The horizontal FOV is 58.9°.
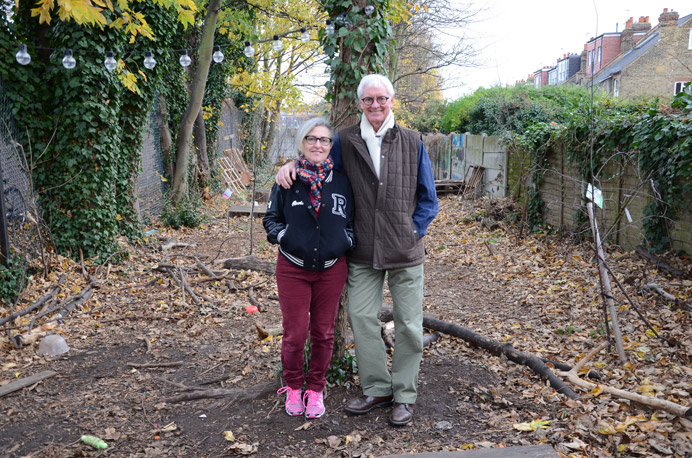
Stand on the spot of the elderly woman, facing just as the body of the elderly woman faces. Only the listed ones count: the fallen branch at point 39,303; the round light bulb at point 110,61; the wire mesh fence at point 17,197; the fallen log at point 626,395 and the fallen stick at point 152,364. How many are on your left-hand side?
1

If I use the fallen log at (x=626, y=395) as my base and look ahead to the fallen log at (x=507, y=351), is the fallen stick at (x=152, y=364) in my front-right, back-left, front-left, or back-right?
front-left

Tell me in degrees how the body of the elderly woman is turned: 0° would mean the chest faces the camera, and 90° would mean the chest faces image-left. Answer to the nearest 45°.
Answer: approximately 0°

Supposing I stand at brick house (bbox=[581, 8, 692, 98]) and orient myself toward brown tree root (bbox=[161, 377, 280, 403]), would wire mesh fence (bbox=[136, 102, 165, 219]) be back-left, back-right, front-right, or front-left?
front-right

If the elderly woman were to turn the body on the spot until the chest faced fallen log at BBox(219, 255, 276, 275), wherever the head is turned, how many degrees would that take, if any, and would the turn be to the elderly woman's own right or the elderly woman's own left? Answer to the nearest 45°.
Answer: approximately 180°

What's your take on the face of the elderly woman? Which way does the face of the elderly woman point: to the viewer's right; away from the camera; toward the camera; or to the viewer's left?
toward the camera

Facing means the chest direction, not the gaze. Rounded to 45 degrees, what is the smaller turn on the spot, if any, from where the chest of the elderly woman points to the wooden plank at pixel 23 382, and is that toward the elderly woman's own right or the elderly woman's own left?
approximately 135° to the elderly woman's own right

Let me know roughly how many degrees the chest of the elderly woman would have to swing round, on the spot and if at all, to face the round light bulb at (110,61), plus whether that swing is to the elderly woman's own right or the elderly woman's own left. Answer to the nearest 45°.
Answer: approximately 135° to the elderly woman's own right

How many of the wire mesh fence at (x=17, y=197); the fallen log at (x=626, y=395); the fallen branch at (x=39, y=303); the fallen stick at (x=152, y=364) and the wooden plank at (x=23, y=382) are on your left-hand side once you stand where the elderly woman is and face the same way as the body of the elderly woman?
1

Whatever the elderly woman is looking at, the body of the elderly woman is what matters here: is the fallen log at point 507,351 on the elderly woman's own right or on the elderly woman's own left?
on the elderly woman's own left

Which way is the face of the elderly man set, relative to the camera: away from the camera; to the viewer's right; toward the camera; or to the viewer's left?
toward the camera
